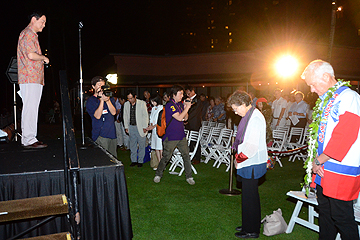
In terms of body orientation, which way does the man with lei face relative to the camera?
to the viewer's left

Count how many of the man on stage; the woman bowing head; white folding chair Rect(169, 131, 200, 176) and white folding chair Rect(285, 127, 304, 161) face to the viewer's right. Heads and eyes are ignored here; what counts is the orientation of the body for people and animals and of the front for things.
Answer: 1

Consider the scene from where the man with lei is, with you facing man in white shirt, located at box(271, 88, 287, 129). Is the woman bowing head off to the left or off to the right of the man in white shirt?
left

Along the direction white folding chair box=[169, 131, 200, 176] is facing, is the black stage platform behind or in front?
in front

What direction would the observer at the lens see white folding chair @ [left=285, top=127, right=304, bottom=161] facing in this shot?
facing the viewer and to the left of the viewer

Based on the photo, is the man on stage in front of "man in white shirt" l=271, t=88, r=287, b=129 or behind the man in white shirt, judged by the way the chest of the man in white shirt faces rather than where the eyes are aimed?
in front

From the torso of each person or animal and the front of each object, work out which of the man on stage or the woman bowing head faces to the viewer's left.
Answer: the woman bowing head

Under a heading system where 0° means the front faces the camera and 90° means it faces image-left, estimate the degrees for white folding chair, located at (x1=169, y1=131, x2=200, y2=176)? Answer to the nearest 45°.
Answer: approximately 45°

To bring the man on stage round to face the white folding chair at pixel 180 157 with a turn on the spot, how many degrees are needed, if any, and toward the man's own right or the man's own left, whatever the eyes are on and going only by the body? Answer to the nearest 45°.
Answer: approximately 45° to the man's own left

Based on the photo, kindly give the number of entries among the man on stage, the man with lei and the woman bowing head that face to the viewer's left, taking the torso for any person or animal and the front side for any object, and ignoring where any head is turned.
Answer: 2

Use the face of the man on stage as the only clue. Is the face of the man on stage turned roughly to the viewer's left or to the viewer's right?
to the viewer's right

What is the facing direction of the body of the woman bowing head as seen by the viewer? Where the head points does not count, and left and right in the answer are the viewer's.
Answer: facing to the left of the viewer

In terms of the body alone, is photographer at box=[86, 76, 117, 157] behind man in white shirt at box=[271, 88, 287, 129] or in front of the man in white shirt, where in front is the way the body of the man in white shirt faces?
in front

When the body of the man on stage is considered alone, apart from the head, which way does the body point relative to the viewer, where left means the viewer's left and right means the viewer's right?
facing to the right of the viewer
